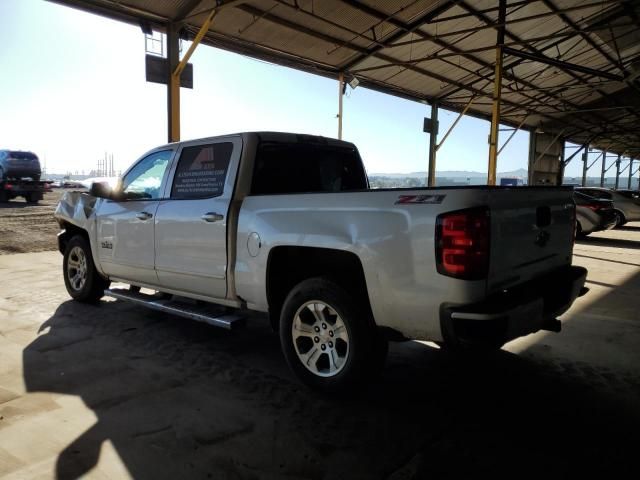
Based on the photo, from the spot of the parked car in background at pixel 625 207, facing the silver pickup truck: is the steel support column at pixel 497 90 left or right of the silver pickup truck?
right

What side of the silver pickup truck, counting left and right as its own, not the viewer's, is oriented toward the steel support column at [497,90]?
right

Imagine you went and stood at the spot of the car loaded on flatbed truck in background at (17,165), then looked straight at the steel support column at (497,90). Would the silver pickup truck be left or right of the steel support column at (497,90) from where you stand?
right

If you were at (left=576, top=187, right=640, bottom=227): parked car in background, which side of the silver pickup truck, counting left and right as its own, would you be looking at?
right

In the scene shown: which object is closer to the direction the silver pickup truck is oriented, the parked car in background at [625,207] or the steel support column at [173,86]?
the steel support column

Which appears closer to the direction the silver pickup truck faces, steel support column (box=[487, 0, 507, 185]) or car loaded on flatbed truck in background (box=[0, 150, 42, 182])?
the car loaded on flatbed truck in background

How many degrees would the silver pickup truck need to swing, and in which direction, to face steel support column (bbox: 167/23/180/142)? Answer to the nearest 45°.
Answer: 0° — it already faces it

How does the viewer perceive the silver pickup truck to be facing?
facing away from the viewer and to the left of the viewer

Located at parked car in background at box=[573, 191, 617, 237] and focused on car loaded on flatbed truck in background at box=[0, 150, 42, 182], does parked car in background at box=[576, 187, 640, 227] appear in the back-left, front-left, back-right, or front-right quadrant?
back-right

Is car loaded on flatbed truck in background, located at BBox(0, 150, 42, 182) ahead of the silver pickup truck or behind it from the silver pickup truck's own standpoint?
ahead

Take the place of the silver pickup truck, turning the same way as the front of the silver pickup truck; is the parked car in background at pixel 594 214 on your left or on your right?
on your right
